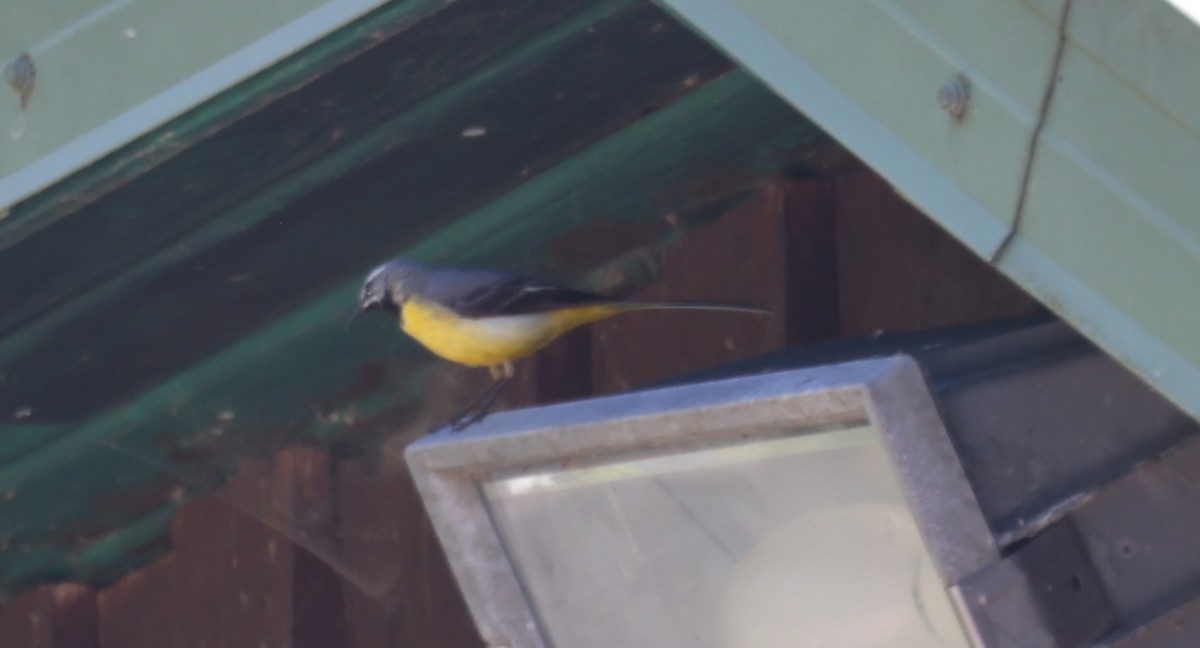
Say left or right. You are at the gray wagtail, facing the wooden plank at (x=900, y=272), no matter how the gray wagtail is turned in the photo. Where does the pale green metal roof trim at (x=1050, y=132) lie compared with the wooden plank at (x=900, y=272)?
right

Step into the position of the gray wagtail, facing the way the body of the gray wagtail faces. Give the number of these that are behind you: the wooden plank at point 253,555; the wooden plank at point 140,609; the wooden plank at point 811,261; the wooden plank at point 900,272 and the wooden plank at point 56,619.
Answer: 2

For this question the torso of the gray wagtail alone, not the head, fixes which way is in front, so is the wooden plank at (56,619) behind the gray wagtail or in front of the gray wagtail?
in front

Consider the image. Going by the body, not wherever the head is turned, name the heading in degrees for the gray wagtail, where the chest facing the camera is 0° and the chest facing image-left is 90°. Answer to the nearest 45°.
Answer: approximately 90°

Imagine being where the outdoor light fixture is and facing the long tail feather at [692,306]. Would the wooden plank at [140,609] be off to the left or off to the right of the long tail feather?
left

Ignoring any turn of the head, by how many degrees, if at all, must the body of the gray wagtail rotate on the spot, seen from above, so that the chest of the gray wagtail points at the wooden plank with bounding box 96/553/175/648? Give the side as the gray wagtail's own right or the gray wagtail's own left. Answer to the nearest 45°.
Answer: approximately 45° to the gray wagtail's own right

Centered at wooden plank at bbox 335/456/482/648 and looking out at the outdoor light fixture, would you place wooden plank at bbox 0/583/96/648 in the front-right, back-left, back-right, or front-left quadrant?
back-right

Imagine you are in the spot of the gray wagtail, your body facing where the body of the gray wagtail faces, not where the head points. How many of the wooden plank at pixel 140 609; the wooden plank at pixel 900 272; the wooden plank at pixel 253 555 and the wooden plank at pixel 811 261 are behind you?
2

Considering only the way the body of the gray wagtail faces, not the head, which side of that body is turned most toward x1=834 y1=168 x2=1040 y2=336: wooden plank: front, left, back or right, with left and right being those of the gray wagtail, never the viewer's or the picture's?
back
